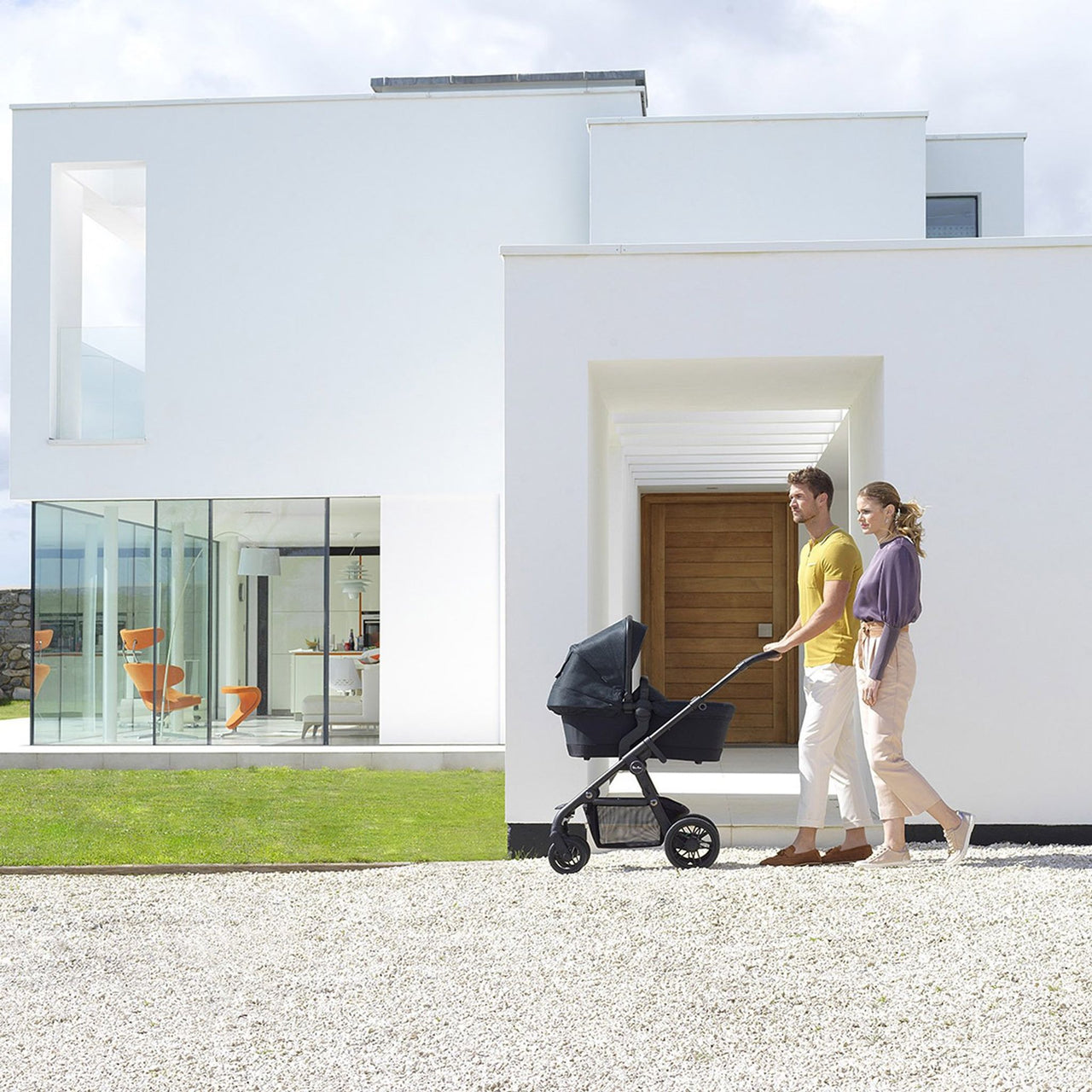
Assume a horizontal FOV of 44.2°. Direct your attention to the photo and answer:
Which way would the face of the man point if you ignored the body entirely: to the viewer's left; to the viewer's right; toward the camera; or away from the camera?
to the viewer's left

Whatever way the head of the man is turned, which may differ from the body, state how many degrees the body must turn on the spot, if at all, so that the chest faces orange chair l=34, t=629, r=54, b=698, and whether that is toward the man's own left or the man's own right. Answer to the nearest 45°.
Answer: approximately 45° to the man's own right

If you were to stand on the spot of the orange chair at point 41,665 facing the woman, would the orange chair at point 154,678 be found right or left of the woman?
left

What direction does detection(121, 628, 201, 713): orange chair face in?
to the viewer's right

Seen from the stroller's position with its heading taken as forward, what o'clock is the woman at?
The woman is roughly at 6 o'clock from the stroller.

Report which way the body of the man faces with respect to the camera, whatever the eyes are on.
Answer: to the viewer's left

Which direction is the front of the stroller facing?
to the viewer's left

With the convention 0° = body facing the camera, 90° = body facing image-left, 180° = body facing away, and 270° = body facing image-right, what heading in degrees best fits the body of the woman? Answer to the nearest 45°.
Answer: approximately 90°

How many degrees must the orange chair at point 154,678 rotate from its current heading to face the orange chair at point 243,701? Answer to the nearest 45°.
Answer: approximately 45° to its right

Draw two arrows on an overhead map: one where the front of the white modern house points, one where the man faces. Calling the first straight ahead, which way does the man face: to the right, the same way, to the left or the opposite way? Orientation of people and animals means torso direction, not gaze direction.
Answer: to the right

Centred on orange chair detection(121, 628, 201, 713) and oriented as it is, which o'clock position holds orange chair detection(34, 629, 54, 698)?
orange chair detection(34, 629, 54, 698) is roughly at 7 o'clock from orange chair detection(121, 628, 201, 713).

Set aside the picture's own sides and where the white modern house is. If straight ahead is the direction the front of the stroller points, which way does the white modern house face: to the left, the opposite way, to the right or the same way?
to the left
